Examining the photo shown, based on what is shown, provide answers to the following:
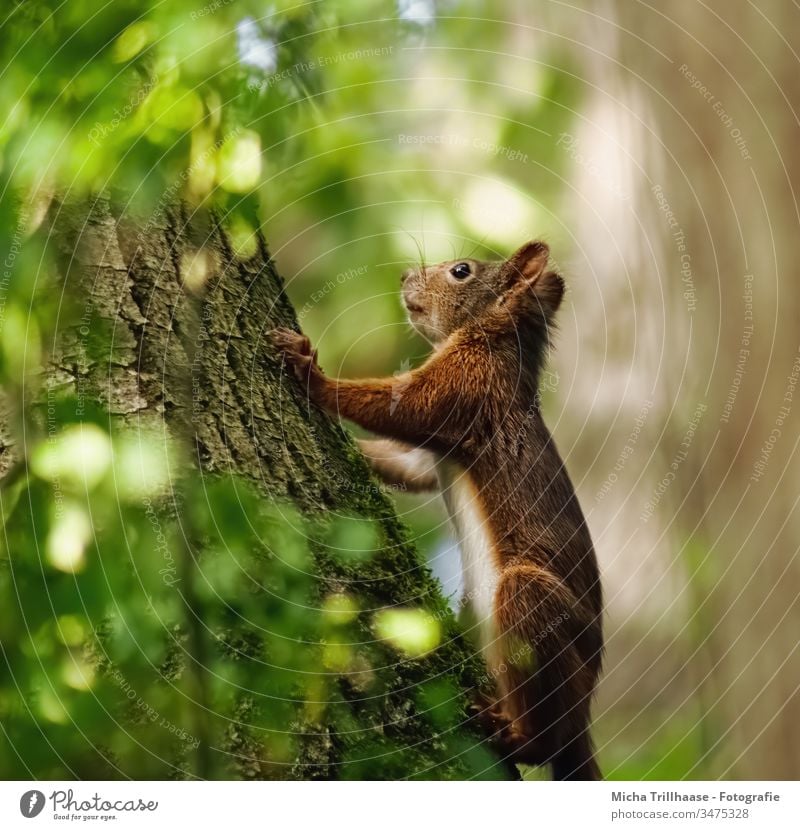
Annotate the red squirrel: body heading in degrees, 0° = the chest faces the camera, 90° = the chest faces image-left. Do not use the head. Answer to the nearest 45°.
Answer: approximately 90°

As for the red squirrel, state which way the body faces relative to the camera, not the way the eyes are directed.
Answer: to the viewer's left
